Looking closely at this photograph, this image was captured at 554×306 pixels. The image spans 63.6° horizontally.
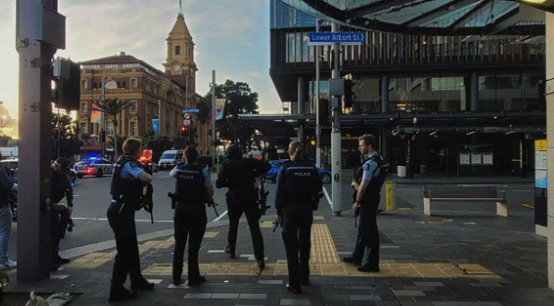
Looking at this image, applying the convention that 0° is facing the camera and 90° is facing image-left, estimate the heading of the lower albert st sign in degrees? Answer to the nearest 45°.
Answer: approximately 0°

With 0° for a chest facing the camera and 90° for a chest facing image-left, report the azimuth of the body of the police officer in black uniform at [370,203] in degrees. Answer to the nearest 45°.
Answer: approximately 90°

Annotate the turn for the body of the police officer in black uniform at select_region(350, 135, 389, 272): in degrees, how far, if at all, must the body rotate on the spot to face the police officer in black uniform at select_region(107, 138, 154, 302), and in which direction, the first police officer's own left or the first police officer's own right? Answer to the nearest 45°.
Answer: approximately 45° to the first police officer's own left

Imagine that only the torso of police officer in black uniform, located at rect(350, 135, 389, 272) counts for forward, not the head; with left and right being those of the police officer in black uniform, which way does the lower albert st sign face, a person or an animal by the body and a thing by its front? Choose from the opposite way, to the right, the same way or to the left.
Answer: to the left

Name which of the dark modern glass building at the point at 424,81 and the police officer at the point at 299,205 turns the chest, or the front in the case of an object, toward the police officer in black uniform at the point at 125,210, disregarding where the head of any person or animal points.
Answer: the dark modern glass building

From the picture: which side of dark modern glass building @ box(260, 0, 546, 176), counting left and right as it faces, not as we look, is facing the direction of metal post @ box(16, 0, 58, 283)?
front

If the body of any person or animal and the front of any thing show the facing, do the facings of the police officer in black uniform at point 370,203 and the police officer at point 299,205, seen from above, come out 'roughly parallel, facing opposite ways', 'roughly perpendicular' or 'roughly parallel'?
roughly perpendicular

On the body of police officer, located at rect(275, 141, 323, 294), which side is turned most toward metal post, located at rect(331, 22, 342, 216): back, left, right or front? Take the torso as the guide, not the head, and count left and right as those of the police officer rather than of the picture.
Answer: front

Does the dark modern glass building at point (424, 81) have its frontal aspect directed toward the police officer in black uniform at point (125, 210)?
yes

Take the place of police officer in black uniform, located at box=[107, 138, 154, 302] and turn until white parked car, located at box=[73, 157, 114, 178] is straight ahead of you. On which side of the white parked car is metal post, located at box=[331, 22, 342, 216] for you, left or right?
right

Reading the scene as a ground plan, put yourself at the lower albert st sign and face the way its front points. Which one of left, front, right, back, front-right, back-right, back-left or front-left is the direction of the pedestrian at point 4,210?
front-right

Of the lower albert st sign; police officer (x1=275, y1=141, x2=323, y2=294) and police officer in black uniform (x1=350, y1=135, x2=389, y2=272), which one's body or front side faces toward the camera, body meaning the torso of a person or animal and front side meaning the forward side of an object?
the lower albert st sign

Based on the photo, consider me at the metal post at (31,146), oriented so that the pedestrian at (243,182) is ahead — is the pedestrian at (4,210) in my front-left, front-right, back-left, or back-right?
back-left
